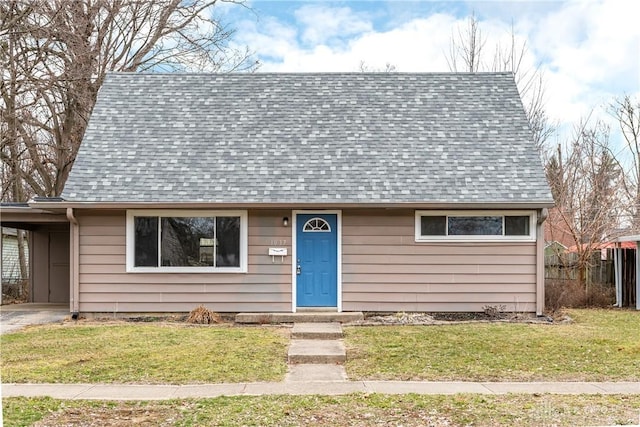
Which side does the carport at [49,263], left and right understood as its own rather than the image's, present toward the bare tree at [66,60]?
back

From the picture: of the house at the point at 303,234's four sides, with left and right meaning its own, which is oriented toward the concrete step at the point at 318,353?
front

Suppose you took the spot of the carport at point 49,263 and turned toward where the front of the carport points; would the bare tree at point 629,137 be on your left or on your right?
on your left

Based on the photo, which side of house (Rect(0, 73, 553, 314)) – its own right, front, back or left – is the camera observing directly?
front

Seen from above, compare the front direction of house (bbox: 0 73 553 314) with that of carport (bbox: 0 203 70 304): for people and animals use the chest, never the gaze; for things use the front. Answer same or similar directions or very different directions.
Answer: same or similar directions

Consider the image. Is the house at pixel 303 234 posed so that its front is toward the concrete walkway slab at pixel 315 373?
yes

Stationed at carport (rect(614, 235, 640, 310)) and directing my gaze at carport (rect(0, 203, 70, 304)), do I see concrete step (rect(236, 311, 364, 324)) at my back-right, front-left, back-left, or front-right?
front-left

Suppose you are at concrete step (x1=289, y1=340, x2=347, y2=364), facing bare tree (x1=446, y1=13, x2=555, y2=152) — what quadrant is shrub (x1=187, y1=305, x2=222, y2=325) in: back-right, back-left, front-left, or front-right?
front-left

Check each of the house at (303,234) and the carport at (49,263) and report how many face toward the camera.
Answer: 2
